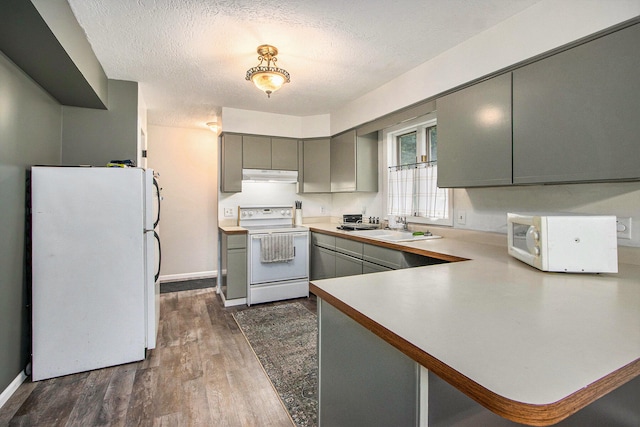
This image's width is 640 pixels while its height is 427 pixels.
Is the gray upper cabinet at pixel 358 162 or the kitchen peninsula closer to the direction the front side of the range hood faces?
the kitchen peninsula

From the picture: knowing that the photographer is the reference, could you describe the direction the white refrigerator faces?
facing to the right of the viewer

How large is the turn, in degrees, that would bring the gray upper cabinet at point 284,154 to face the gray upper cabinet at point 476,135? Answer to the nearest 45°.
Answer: approximately 45° to its left

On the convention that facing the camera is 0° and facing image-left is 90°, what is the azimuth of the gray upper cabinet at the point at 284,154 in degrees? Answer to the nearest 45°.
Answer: approximately 0°

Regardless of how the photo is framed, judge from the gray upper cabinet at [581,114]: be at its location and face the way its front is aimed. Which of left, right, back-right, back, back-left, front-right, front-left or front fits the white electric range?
front-right
